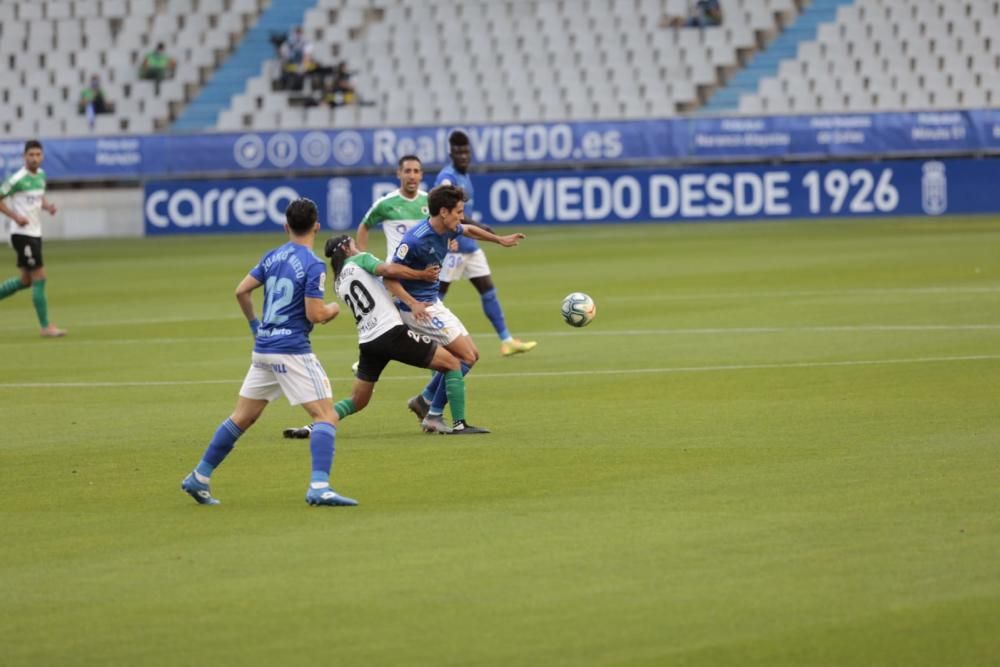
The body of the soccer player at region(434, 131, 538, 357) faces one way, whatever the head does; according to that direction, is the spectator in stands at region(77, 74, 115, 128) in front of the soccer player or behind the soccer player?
behind

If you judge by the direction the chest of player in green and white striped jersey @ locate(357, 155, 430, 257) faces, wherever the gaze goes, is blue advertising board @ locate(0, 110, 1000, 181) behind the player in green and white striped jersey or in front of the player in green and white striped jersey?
behind

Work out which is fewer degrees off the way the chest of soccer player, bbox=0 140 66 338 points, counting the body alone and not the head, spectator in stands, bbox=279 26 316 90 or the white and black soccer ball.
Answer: the white and black soccer ball

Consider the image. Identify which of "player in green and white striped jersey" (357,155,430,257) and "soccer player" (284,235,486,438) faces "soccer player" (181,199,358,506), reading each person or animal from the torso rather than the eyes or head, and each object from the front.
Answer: the player in green and white striped jersey

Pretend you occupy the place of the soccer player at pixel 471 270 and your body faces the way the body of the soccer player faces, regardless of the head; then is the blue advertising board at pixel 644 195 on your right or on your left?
on your left

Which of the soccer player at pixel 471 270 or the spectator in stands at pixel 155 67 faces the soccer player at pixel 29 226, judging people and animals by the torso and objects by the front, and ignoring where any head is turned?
the spectator in stands

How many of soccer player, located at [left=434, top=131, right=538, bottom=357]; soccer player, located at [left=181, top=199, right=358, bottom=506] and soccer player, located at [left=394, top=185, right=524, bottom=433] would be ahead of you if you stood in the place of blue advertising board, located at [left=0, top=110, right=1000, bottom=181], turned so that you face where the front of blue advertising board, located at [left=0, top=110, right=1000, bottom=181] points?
3

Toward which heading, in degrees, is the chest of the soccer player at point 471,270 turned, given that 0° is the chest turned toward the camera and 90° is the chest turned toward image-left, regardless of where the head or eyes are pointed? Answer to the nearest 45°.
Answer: approximately 315°

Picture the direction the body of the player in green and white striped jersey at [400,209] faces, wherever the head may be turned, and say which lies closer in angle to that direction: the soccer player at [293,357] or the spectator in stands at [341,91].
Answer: the soccer player
